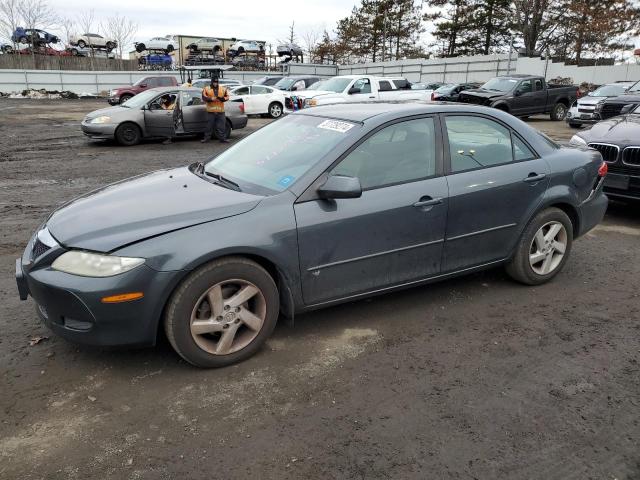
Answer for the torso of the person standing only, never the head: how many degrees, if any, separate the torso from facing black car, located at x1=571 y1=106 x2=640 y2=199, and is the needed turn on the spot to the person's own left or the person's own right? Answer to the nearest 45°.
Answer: approximately 45° to the person's own left

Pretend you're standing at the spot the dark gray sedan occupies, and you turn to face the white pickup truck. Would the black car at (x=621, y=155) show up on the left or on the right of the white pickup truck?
right

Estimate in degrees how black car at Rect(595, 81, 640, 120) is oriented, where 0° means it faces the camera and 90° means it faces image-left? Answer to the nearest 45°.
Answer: approximately 45°

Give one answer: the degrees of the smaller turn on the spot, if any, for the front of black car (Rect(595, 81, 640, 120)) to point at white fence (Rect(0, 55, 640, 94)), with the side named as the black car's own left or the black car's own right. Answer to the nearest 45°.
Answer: approximately 90° to the black car's own right

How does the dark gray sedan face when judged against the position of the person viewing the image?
facing the viewer and to the left of the viewer

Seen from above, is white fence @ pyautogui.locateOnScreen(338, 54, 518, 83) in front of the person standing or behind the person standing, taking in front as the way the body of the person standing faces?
behind

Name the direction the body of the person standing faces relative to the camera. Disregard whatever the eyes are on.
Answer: toward the camera

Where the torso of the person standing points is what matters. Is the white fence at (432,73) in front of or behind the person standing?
behind

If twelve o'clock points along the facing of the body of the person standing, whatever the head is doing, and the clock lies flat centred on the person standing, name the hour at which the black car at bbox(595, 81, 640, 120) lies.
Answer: The black car is roughly at 9 o'clock from the person standing.

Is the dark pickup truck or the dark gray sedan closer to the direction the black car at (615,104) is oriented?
the dark gray sedan

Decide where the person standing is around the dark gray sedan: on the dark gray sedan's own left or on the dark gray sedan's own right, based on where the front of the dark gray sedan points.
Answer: on the dark gray sedan's own right
